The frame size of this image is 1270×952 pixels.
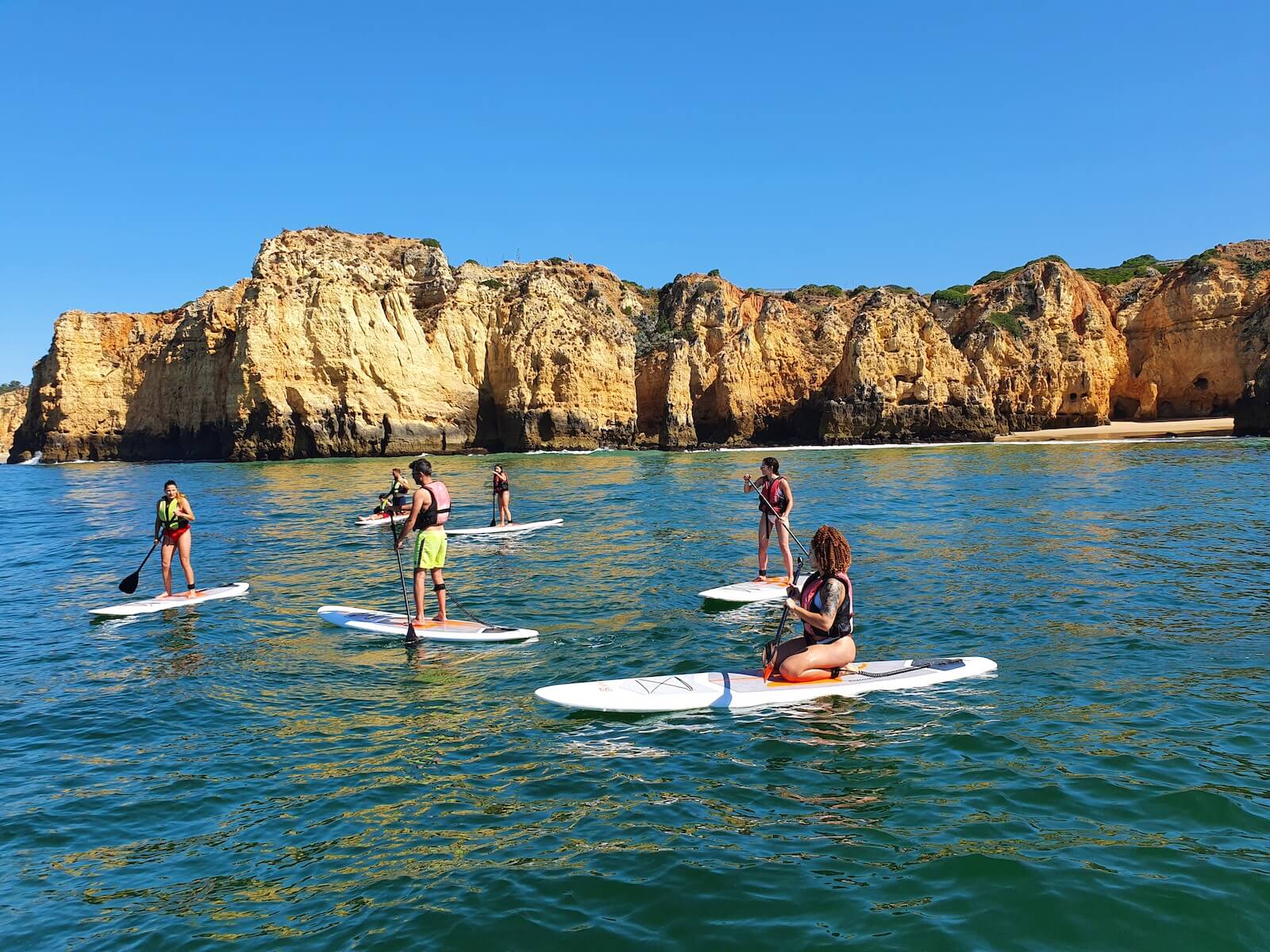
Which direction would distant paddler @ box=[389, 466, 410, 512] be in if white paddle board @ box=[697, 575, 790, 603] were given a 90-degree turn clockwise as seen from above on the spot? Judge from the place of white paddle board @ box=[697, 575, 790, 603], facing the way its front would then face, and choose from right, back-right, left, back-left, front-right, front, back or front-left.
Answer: front-left

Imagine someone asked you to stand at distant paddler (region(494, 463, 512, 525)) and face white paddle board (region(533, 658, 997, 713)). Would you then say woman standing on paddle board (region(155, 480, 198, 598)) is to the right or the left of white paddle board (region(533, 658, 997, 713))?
right

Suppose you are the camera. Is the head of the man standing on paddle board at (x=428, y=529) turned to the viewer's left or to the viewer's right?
to the viewer's left

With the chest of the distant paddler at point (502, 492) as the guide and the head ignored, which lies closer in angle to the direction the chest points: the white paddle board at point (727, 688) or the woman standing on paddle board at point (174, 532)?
the woman standing on paddle board

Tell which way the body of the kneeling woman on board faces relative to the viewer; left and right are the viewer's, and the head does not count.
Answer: facing to the left of the viewer

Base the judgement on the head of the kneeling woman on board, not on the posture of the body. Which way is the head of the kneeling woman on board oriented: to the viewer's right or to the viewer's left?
to the viewer's left

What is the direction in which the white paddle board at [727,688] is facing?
to the viewer's left

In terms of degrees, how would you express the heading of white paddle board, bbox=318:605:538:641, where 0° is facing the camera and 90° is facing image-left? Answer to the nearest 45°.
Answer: approximately 90°

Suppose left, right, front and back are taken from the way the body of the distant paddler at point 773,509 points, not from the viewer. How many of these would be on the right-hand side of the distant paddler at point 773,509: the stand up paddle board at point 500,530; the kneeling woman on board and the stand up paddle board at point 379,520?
2

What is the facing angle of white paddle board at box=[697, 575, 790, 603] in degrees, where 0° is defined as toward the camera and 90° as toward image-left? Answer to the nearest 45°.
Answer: approximately 90°

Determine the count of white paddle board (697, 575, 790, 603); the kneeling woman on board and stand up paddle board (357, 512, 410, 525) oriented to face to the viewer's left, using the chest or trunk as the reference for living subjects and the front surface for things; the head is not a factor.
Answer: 3

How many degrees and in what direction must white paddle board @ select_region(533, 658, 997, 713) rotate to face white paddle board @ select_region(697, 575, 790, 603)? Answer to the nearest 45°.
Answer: approximately 90° to its right
